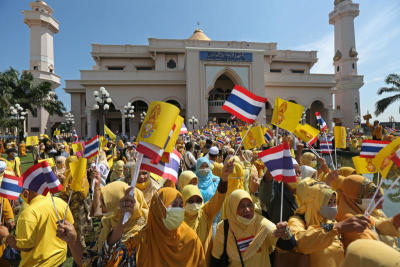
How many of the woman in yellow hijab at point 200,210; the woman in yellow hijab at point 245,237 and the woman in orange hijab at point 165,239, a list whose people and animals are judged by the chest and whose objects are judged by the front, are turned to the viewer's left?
0

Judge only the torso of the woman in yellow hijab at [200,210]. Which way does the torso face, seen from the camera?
toward the camera

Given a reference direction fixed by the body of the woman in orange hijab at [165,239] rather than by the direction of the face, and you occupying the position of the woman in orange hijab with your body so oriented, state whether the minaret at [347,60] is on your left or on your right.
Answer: on your left

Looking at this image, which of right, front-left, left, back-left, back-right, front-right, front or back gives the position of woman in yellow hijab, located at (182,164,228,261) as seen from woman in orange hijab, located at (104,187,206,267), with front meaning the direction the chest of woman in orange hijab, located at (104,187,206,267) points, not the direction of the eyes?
left

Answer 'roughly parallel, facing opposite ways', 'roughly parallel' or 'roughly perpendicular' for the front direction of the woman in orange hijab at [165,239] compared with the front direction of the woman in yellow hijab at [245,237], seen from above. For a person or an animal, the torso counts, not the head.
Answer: roughly parallel

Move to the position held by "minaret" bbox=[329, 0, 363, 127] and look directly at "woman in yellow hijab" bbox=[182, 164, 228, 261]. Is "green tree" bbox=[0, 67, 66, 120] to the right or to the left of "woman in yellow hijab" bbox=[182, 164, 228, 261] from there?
right

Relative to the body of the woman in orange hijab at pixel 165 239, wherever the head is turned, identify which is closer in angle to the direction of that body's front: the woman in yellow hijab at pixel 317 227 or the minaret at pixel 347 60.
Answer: the woman in yellow hijab

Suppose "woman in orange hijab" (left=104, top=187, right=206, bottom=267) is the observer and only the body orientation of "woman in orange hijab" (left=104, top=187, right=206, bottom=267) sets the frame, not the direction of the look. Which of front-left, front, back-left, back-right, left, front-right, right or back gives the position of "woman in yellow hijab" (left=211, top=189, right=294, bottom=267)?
front-left

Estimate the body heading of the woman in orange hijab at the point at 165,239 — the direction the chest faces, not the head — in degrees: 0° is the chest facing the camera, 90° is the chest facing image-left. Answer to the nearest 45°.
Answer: approximately 315°

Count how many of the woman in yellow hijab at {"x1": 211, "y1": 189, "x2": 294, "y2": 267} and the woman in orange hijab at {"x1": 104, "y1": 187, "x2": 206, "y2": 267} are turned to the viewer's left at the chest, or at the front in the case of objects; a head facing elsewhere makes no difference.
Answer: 0

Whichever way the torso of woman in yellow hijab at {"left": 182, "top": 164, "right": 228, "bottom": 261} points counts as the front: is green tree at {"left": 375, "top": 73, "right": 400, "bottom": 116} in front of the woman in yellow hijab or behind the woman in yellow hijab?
behind

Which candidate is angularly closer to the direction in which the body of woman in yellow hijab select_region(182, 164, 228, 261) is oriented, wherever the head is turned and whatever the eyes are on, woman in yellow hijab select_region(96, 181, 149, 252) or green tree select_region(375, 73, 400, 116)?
the woman in yellow hijab

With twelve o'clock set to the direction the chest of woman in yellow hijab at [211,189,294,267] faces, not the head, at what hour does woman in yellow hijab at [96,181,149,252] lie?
woman in yellow hijab at [96,181,149,252] is roughly at 4 o'clock from woman in yellow hijab at [211,189,294,267].

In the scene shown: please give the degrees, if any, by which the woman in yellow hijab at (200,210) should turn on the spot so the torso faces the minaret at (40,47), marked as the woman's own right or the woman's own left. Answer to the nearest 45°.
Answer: approximately 135° to the woman's own right
